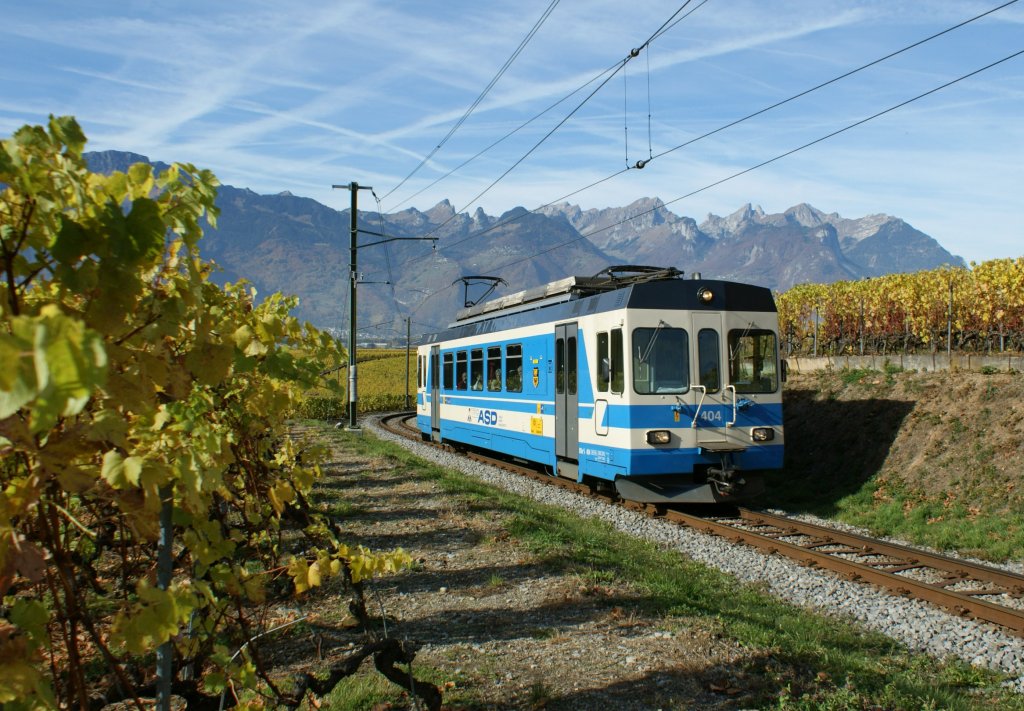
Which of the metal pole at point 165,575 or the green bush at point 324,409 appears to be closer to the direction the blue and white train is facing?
the metal pole

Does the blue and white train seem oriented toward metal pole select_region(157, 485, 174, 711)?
no

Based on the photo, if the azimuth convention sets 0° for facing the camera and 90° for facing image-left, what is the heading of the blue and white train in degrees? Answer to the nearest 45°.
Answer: approximately 315°

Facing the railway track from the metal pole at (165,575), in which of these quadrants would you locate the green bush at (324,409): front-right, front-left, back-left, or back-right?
front-left

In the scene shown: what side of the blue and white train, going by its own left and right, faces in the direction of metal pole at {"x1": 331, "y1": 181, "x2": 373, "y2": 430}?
back

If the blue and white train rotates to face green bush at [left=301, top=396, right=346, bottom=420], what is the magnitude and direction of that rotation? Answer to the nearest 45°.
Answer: approximately 180°
